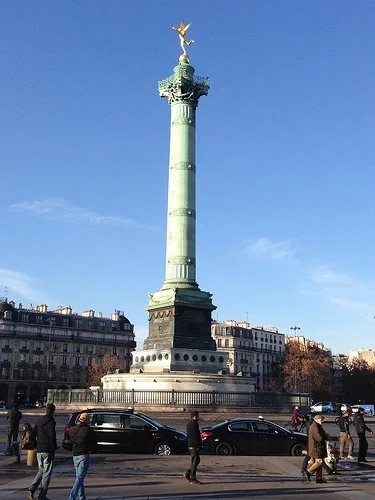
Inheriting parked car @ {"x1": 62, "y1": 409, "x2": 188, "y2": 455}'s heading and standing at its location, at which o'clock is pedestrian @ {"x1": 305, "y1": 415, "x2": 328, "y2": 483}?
The pedestrian is roughly at 2 o'clock from the parked car.

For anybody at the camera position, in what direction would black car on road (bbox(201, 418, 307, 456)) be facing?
facing to the right of the viewer

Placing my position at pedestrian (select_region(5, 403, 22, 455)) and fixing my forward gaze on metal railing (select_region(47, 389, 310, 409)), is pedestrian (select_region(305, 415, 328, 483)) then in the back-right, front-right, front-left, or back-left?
back-right

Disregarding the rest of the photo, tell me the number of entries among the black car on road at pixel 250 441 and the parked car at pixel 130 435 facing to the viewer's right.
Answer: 2

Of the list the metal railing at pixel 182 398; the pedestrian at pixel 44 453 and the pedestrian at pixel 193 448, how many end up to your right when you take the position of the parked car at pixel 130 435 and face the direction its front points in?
2

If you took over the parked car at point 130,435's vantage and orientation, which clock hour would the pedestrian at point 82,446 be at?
The pedestrian is roughly at 3 o'clock from the parked car.

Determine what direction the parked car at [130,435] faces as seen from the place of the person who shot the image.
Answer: facing to the right of the viewer
